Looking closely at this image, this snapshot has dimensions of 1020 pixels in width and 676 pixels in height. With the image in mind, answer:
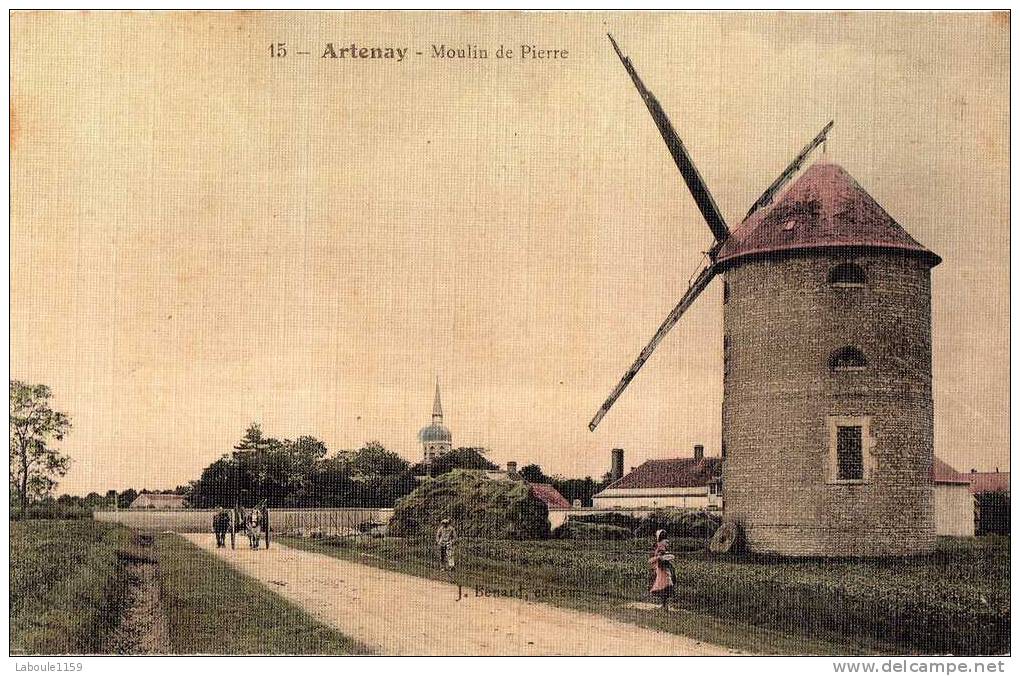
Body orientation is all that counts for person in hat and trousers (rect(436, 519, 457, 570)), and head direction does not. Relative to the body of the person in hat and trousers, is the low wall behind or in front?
behind

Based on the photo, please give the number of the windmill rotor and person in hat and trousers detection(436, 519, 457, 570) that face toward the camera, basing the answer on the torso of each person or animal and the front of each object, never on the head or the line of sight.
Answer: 1

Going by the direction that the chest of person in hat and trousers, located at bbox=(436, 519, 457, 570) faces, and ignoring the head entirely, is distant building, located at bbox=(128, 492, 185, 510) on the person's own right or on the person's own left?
on the person's own right

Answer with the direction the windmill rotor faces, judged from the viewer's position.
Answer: facing away from the viewer and to the left of the viewer

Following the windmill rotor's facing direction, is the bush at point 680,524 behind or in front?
in front

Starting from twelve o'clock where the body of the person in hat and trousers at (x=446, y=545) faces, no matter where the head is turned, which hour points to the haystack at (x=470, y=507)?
The haystack is roughly at 6 o'clock from the person in hat and trousers.

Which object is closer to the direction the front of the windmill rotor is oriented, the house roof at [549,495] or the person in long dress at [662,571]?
the house roof

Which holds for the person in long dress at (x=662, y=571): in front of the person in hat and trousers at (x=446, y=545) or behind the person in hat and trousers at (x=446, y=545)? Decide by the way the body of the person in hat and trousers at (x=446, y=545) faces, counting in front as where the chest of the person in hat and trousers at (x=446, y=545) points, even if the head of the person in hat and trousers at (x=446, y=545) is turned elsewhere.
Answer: in front

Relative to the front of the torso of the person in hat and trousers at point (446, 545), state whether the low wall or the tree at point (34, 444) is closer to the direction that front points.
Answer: the tree

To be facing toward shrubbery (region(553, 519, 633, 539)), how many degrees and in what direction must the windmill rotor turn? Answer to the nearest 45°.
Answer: approximately 45° to its right

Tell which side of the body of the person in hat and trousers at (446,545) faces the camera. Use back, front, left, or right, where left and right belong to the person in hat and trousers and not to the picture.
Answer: front
